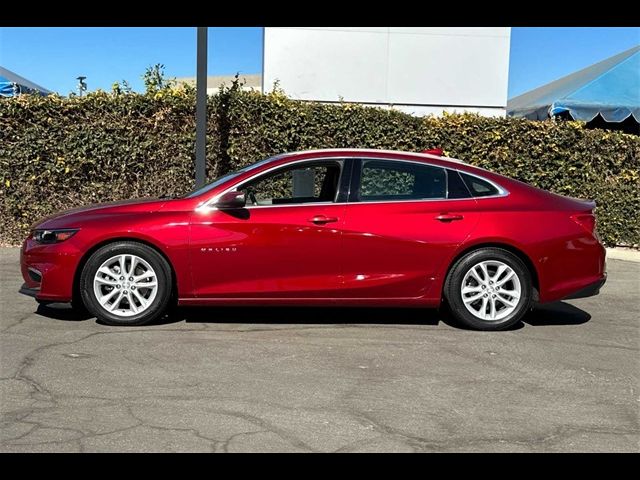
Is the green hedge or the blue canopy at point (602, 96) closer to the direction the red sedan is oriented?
the green hedge

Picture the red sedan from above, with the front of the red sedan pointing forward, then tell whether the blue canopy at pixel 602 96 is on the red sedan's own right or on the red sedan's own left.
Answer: on the red sedan's own right

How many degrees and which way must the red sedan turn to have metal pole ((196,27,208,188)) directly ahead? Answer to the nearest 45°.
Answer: approximately 45° to its right

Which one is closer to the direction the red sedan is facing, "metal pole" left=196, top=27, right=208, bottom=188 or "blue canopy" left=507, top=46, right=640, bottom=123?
the metal pole

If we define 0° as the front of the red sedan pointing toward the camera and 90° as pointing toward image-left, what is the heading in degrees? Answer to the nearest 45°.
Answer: approximately 90°
